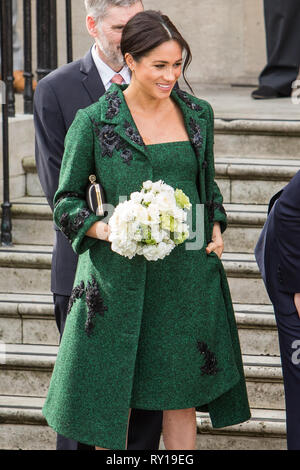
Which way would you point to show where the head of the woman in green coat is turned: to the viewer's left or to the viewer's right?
to the viewer's right

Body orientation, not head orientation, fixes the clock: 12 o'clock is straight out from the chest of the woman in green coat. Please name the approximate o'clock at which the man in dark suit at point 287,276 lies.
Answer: The man in dark suit is roughly at 10 o'clock from the woman in green coat.

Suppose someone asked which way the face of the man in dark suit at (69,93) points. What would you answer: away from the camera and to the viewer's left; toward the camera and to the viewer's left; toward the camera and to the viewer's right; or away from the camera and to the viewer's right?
toward the camera and to the viewer's right
